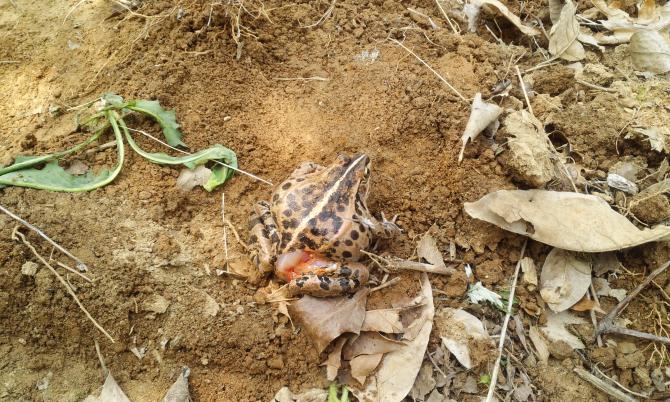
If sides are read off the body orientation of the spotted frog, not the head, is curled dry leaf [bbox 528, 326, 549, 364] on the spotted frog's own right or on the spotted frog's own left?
on the spotted frog's own right

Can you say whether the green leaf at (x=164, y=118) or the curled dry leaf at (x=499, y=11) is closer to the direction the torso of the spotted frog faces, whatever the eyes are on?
the curled dry leaf

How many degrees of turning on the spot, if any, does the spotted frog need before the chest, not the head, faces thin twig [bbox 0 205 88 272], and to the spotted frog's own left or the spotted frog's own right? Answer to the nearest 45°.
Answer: approximately 135° to the spotted frog's own left

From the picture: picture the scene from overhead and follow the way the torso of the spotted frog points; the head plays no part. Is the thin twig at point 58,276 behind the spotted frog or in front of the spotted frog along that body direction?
behind

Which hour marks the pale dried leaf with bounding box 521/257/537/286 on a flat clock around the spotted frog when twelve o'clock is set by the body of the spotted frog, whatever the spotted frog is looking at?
The pale dried leaf is roughly at 2 o'clock from the spotted frog.

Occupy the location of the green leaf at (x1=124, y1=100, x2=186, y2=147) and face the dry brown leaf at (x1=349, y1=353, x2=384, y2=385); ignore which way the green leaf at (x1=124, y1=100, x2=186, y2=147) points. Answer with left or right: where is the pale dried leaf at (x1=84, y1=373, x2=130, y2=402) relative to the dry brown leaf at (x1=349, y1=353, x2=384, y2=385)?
right

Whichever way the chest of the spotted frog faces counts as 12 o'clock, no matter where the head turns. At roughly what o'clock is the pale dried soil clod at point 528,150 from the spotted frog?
The pale dried soil clod is roughly at 1 o'clock from the spotted frog.

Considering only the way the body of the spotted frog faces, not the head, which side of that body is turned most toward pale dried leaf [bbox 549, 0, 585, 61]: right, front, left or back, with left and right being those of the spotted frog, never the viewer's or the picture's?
front

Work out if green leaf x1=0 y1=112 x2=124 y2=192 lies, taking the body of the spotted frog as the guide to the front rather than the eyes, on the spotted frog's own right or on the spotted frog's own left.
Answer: on the spotted frog's own left

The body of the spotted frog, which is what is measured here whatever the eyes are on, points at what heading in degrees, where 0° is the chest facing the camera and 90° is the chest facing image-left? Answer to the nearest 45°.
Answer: approximately 225°

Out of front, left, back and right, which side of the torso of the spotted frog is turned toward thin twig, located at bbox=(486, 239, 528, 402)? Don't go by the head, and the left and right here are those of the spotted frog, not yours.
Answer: right

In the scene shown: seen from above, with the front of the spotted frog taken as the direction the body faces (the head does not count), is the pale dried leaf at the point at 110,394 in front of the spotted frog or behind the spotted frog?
behind
